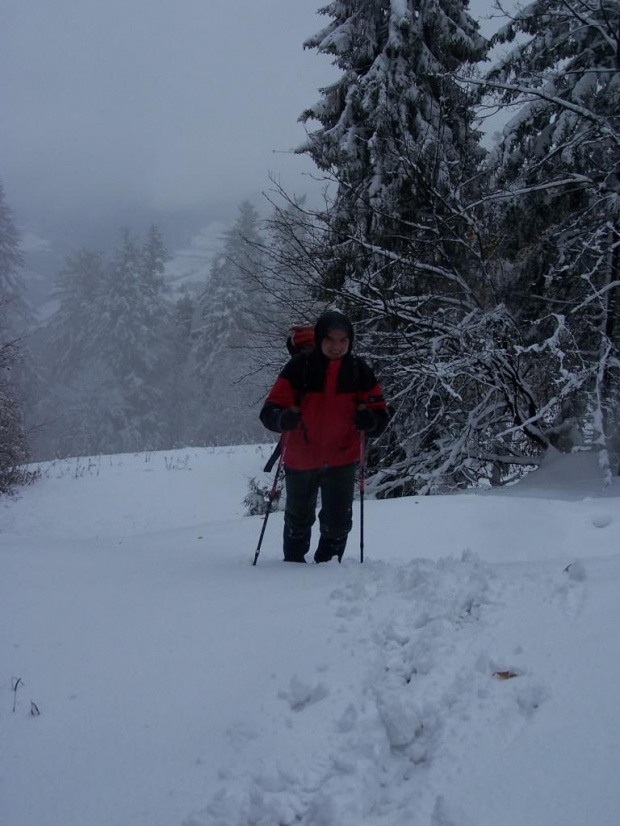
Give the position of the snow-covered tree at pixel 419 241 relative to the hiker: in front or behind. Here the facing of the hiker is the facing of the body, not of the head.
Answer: behind

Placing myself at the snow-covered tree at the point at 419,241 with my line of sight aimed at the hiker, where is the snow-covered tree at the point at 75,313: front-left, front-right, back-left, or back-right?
back-right

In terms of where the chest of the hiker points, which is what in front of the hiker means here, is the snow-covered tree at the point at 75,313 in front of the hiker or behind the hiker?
behind

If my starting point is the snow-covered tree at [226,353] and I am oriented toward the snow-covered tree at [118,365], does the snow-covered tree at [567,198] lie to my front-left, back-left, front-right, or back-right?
back-left

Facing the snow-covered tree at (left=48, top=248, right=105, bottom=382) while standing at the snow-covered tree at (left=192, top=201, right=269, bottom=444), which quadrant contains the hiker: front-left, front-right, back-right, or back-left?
back-left

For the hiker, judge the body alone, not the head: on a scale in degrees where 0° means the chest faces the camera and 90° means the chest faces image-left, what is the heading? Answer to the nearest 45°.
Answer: approximately 0°

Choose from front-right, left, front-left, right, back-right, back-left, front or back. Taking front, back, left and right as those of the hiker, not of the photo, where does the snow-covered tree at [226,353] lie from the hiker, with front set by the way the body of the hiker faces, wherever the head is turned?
back
